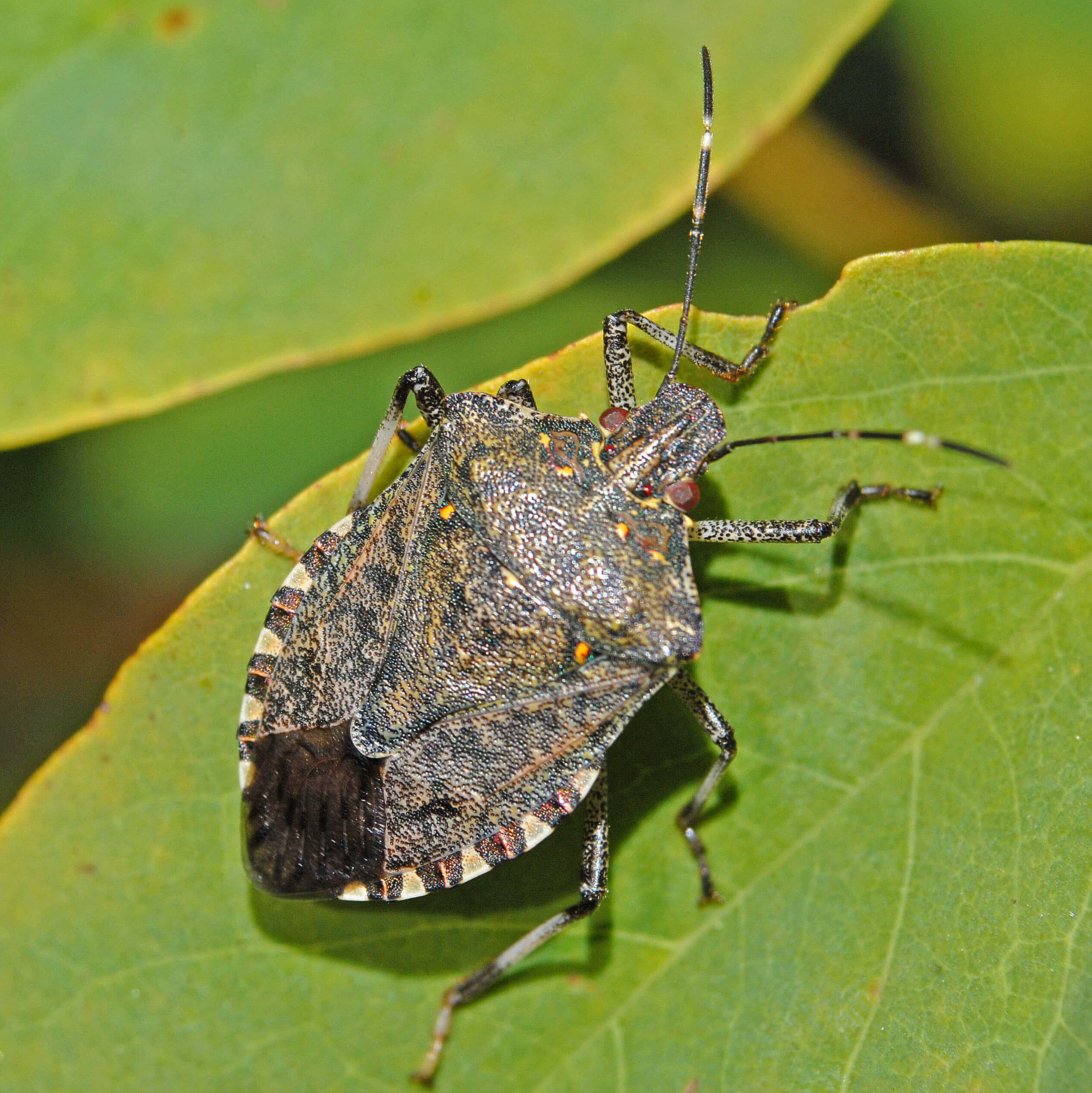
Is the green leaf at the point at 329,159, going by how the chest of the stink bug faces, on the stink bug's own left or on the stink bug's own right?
on the stink bug's own left

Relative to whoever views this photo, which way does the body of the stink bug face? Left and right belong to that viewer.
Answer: facing away from the viewer and to the right of the viewer
